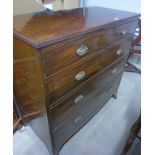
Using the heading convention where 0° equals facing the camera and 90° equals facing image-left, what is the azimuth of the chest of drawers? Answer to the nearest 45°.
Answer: approximately 315°
